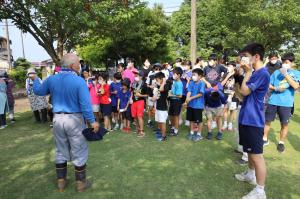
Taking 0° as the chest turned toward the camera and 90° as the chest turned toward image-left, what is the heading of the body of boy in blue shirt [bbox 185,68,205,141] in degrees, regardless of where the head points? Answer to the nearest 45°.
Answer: approximately 45°

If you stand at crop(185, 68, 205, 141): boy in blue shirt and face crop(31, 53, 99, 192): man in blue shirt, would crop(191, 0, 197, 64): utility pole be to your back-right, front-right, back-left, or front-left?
back-right

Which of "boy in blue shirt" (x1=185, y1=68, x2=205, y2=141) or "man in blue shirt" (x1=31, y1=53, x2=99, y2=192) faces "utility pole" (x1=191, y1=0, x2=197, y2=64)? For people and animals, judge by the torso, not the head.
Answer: "man in blue shirt" (x1=31, y1=53, x2=99, y2=192)

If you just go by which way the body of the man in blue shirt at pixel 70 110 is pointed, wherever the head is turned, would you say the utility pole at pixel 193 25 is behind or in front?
in front

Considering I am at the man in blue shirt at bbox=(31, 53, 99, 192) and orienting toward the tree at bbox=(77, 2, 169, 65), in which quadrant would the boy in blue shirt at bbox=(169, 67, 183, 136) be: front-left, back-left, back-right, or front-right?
front-right

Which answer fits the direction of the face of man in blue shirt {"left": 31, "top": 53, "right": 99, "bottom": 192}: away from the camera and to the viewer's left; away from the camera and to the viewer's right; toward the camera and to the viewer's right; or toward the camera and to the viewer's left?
away from the camera and to the viewer's right

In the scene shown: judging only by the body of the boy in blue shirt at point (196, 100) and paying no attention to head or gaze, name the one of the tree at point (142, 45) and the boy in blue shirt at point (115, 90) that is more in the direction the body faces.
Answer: the boy in blue shirt

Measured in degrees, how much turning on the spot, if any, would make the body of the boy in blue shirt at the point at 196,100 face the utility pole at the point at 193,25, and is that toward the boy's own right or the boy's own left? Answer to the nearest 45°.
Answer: approximately 135° to the boy's own right

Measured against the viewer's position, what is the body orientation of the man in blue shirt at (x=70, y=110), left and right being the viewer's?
facing away from the viewer and to the right of the viewer

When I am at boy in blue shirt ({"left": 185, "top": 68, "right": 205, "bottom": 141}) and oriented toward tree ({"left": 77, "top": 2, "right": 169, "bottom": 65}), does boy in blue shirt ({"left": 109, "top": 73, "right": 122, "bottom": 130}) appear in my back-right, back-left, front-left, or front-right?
front-left
